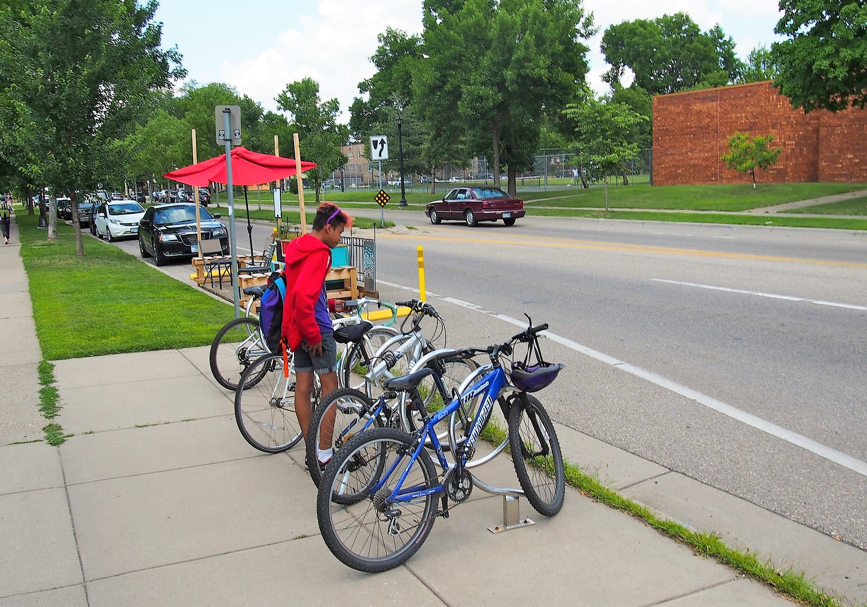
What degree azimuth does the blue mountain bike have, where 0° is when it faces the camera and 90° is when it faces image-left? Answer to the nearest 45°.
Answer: approximately 225°

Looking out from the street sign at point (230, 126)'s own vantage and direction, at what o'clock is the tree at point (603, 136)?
The tree is roughly at 1 o'clock from the street sign.

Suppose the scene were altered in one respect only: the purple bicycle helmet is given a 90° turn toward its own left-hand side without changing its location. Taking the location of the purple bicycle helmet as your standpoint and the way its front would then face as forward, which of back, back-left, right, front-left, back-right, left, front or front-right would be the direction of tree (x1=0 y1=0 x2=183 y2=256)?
front-left

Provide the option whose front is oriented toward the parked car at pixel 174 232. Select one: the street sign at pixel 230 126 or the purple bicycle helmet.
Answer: the street sign

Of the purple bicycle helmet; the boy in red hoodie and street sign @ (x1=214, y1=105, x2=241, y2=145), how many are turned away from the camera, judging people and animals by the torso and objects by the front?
1

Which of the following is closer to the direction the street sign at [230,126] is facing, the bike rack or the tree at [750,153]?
the tree

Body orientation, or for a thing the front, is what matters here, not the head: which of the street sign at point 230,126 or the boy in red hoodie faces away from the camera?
the street sign

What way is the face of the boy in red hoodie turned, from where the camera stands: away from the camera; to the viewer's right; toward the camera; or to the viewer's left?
to the viewer's right

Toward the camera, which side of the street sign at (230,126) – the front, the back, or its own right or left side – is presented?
back

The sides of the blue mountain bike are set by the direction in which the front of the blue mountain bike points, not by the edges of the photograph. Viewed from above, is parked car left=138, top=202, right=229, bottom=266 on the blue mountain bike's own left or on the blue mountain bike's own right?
on the blue mountain bike's own left

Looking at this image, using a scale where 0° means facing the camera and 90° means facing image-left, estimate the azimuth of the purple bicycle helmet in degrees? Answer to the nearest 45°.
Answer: approximately 270°

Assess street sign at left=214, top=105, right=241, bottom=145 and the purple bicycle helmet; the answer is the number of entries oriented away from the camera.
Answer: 1

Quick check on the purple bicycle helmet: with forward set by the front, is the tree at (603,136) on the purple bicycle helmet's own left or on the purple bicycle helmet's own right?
on the purple bicycle helmet's own left

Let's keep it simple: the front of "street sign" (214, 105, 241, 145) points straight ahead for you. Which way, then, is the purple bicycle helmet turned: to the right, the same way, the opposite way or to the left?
to the right
